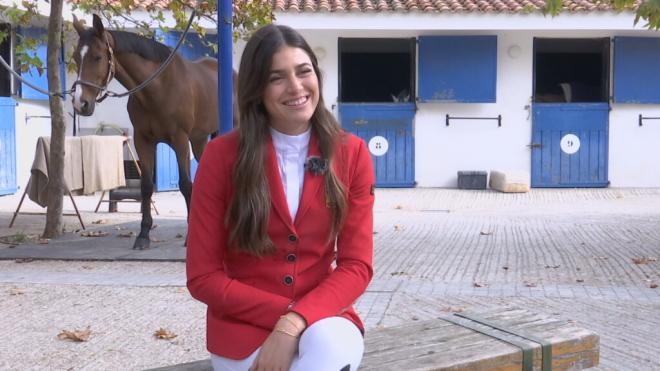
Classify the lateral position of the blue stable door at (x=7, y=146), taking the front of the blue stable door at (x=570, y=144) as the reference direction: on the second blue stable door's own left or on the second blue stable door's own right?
on the second blue stable door's own right

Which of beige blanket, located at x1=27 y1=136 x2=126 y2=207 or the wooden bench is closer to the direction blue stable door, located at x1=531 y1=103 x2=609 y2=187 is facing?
the wooden bench

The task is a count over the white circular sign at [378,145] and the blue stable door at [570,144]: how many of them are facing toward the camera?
2

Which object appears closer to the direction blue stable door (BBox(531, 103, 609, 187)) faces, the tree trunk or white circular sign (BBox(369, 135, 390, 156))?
the tree trunk

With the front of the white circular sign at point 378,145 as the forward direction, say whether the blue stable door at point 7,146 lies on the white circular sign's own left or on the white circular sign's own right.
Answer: on the white circular sign's own right

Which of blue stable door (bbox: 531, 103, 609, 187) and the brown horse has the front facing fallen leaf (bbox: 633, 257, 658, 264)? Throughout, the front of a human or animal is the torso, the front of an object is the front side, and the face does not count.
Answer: the blue stable door

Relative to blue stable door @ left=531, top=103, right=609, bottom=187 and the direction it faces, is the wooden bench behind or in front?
in front

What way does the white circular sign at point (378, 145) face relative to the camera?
toward the camera

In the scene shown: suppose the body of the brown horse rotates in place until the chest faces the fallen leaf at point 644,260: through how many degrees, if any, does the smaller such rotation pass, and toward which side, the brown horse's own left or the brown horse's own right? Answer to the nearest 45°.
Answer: approximately 135° to the brown horse's own left

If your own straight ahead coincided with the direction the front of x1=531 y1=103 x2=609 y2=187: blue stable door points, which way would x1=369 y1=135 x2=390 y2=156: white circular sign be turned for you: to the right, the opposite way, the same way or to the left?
the same way

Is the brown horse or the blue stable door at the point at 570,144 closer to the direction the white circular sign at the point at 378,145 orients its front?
the brown horse

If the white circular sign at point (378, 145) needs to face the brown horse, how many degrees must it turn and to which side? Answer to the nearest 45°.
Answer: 0° — it already faces it
